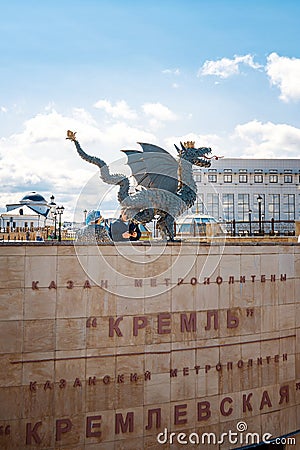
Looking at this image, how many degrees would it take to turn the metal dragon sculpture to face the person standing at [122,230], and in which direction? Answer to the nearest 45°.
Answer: approximately 135° to its right

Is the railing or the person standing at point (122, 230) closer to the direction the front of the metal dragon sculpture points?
the railing

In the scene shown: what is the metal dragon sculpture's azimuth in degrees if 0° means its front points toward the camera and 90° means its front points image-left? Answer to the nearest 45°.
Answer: approximately 270°
